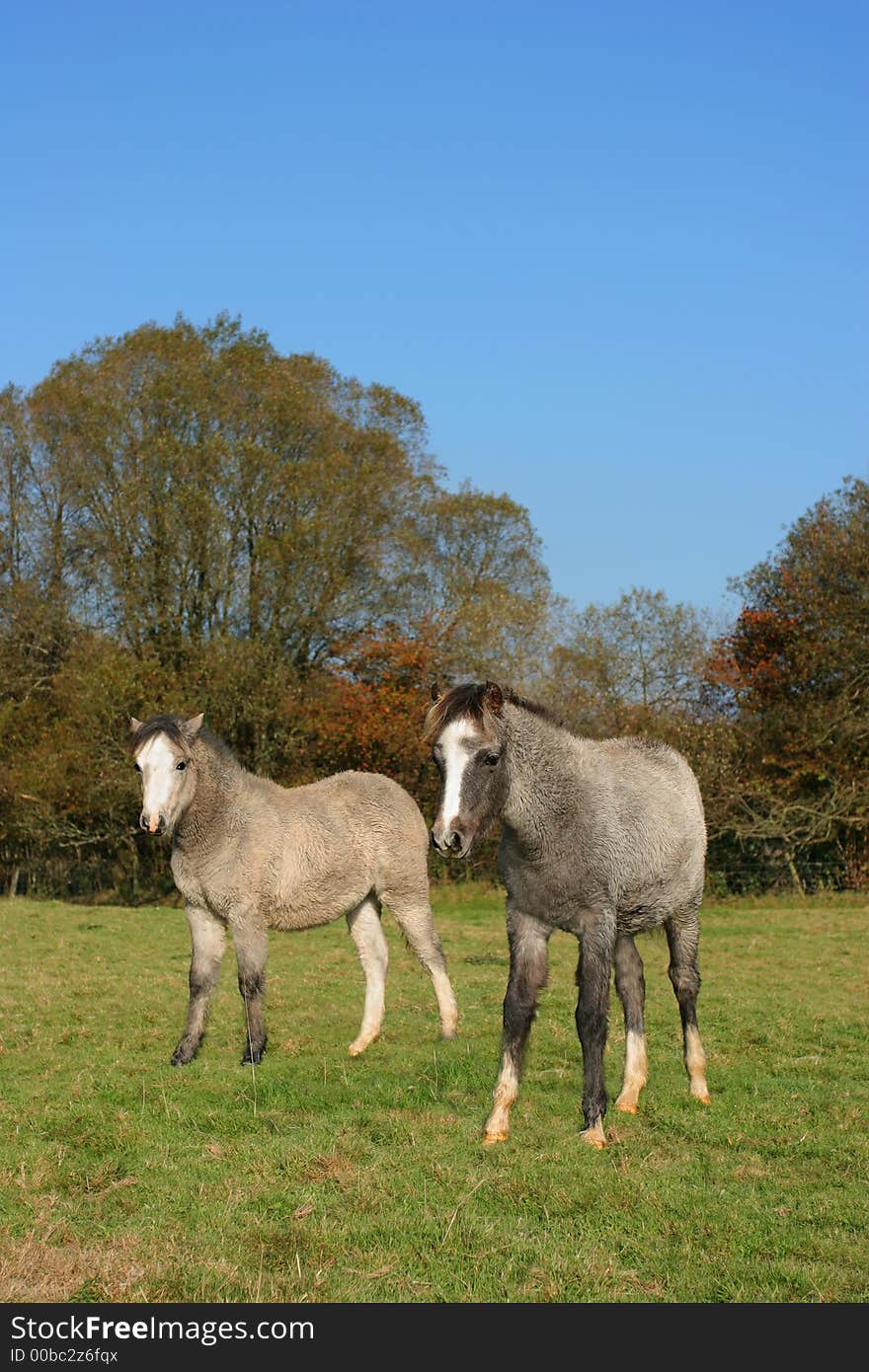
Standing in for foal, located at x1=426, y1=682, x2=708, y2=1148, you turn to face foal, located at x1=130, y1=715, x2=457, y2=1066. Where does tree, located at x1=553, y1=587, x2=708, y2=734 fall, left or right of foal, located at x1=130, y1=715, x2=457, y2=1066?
right

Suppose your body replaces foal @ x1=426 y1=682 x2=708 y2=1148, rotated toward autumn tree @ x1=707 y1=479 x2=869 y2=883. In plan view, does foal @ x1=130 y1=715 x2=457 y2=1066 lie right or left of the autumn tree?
left

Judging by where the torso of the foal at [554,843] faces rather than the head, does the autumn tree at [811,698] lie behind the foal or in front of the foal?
behind

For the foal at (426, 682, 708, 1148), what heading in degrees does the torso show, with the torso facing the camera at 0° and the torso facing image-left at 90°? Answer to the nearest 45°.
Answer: approximately 45°

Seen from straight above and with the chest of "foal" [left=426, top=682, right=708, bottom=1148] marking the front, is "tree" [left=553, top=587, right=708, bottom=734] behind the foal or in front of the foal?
behind

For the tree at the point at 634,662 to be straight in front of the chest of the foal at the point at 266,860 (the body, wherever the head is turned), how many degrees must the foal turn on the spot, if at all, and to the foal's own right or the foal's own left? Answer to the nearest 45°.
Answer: approximately 135° to the foal's own right

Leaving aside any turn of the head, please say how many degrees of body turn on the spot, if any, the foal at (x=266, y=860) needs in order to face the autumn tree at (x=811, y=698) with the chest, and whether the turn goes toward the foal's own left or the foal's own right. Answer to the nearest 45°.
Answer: approximately 180°

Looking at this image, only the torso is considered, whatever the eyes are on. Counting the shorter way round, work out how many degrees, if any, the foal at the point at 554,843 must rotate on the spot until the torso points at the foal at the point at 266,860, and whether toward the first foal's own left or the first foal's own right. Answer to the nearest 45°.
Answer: approximately 90° to the first foal's own right
